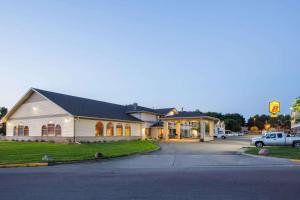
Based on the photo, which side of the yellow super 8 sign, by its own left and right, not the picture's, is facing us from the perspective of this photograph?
front

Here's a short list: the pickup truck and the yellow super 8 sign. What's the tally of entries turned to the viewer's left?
1

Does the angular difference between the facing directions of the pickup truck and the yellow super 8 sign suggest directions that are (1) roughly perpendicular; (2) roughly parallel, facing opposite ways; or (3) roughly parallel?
roughly perpendicular

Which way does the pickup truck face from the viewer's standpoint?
to the viewer's left
